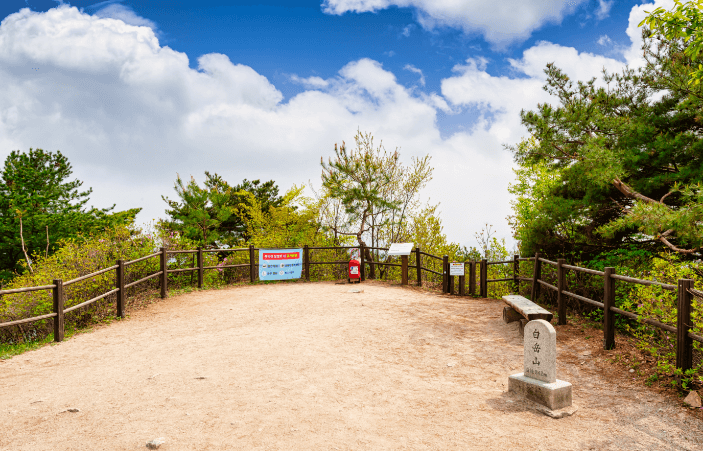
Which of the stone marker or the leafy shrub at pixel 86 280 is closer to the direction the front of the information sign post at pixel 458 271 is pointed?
the stone marker

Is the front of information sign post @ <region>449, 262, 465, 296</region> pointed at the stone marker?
yes

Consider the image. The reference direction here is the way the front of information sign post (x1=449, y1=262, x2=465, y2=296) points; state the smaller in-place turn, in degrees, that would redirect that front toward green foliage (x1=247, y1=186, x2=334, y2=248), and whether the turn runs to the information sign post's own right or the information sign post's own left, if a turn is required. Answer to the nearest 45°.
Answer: approximately 135° to the information sign post's own right

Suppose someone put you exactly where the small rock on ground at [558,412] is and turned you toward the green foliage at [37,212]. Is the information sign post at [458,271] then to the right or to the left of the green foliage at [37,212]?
right

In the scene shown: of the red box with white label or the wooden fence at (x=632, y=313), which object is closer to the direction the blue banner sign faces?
the wooden fence

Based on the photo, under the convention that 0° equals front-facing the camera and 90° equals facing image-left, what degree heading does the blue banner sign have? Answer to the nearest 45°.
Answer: approximately 0°

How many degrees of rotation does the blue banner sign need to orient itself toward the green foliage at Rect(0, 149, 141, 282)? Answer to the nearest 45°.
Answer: approximately 135° to its right

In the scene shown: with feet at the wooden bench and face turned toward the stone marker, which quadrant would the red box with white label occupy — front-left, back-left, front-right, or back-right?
back-right

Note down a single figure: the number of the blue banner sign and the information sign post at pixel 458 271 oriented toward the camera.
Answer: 2
